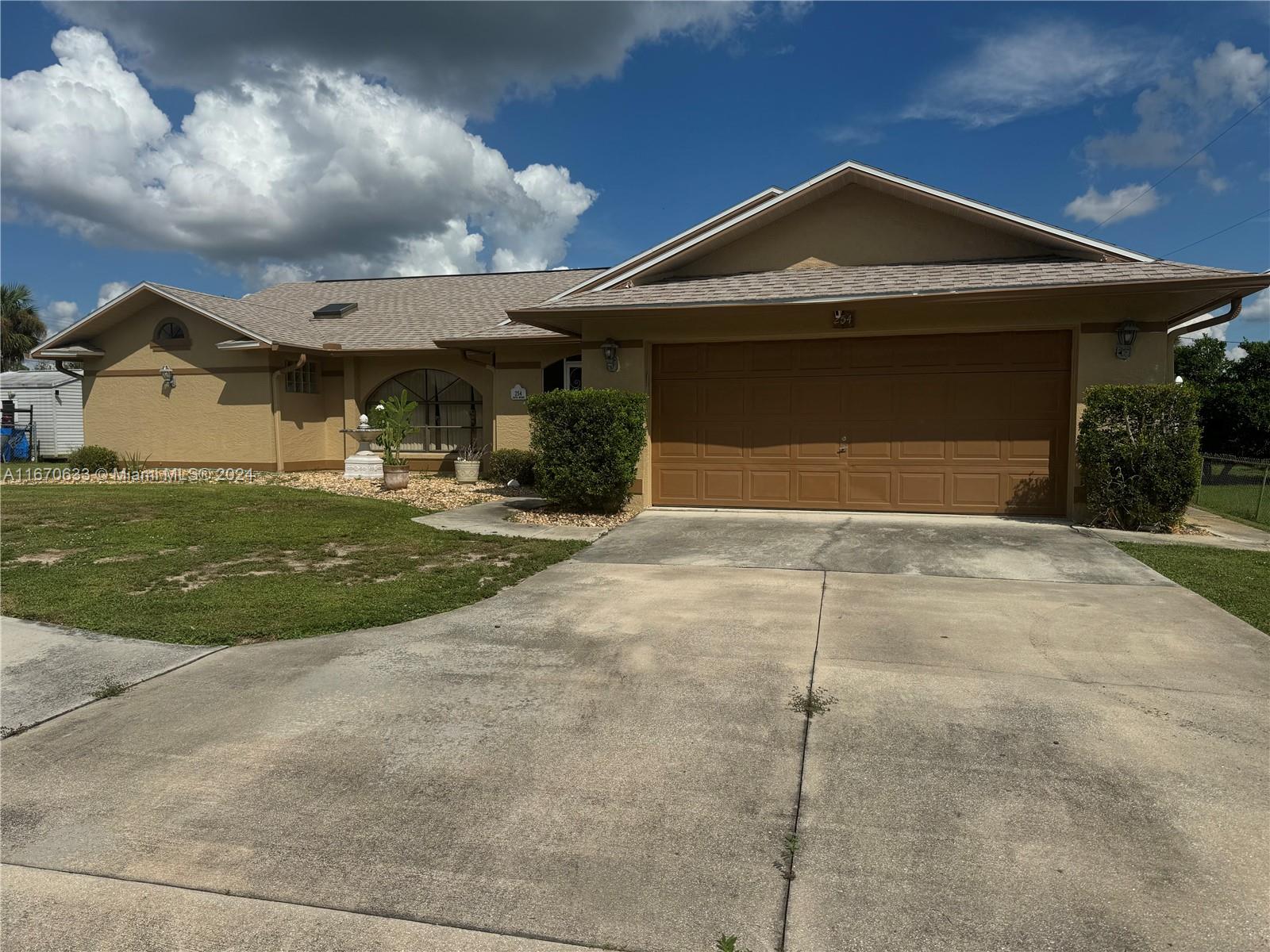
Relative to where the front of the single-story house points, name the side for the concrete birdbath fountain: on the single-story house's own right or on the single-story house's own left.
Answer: on the single-story house's own right

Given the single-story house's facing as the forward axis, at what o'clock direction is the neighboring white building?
The neighboring white building is roughly at 4 o'clock from the single-story house.

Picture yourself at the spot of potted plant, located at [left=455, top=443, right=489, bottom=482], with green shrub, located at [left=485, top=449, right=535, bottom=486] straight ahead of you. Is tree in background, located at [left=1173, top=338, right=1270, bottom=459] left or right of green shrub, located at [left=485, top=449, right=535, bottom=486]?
left

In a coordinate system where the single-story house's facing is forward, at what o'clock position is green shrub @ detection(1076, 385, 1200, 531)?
The green shrub is roughly at 10 o'clock from the single-story house.

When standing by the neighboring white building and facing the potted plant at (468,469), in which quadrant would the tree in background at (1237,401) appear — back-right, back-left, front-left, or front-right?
front-left

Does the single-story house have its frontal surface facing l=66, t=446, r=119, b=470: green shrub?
no

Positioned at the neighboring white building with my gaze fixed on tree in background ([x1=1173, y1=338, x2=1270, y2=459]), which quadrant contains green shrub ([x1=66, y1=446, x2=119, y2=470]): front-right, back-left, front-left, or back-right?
front-right

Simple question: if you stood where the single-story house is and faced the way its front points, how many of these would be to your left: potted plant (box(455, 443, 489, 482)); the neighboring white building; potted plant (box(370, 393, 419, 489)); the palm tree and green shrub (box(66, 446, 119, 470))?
0

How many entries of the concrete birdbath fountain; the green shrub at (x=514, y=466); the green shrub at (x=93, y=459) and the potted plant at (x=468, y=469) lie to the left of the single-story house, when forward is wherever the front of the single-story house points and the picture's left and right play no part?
0

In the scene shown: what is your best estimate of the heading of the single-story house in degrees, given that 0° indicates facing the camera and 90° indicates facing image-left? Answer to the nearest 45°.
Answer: approximately 0°

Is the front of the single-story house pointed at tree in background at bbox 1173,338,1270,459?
no

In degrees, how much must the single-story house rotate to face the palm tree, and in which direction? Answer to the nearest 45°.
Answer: approximately 135° to its right

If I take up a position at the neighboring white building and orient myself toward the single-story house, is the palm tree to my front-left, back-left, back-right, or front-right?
back-left
